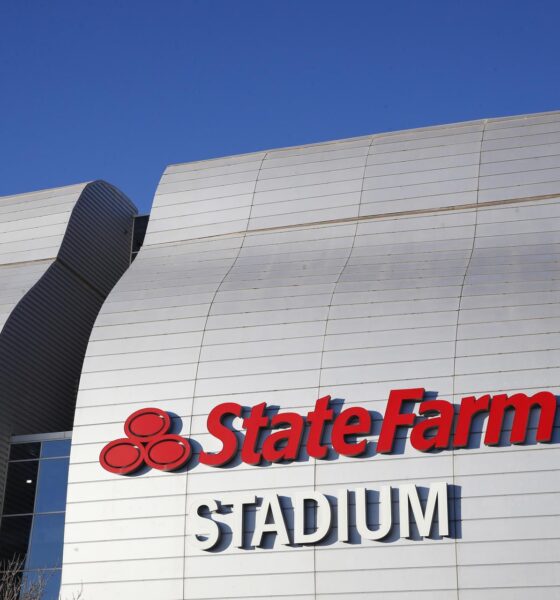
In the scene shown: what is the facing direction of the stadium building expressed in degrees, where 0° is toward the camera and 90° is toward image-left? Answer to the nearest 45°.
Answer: approximately 0°
